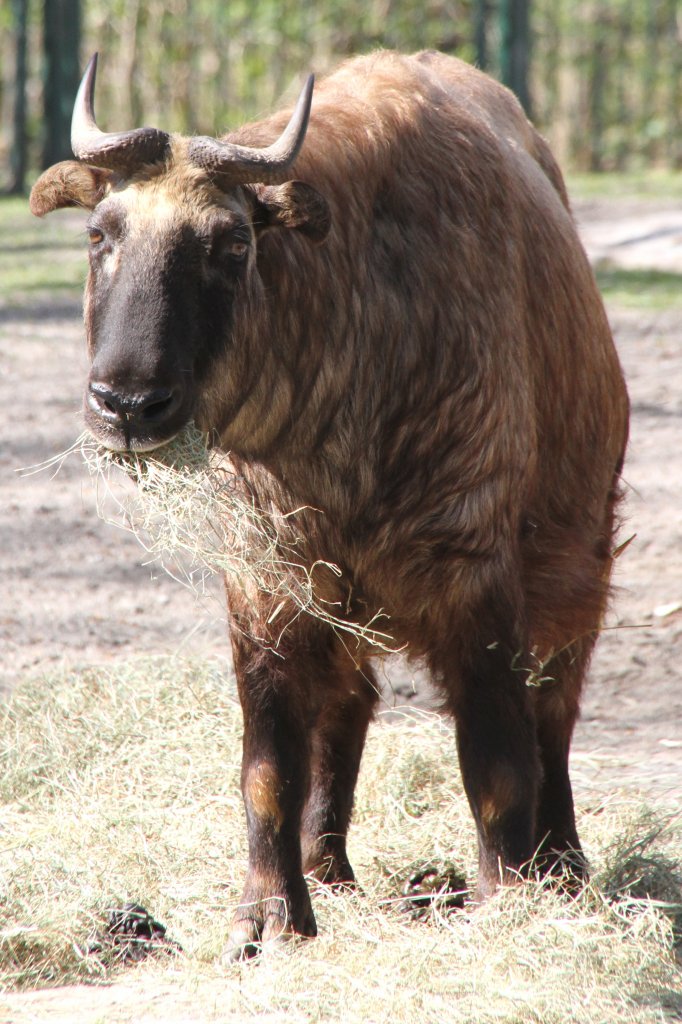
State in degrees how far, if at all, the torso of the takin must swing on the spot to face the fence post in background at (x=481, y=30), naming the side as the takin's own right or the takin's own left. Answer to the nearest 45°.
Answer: approximately 135° to the takin's own right

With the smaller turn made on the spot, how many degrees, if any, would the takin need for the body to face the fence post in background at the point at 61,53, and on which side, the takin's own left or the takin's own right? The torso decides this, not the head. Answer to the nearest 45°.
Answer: approximately 135° to the takin's own right

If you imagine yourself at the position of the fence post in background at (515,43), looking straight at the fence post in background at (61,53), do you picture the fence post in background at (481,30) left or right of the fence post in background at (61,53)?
right

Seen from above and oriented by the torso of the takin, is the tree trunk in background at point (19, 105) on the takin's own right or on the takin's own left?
on the takin's own right

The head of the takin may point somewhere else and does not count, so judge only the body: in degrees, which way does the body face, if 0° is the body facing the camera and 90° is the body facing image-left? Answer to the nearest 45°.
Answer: approximately 45°

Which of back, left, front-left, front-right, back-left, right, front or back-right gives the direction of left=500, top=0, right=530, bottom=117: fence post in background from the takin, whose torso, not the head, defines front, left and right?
back-right
